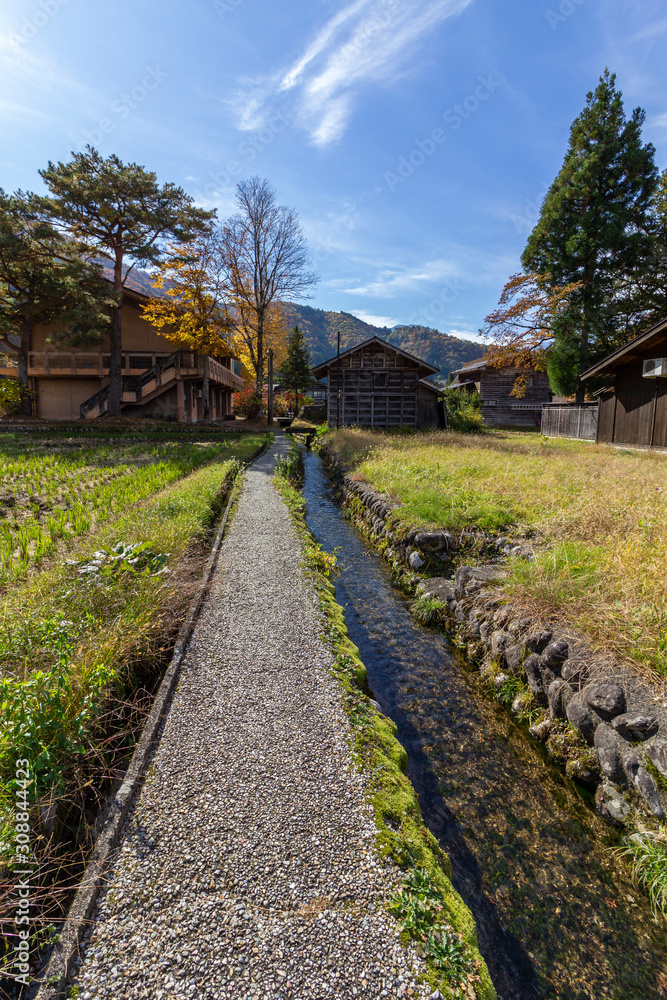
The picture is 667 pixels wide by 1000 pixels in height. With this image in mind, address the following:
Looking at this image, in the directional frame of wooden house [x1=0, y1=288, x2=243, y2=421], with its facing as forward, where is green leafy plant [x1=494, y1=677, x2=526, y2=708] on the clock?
The green leafy plant is roughly at 12 o'clock from the wooden house.

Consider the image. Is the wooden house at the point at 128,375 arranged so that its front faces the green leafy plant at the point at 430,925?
yes

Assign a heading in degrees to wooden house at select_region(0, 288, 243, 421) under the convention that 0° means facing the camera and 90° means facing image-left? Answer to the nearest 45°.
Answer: approximately 0°

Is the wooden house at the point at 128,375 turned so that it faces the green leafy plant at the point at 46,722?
yes

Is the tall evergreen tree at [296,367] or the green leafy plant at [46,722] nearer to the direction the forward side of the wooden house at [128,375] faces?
the green leafy plant

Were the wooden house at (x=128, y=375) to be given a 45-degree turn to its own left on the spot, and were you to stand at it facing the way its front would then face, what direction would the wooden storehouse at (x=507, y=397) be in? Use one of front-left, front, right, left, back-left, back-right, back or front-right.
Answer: front-left

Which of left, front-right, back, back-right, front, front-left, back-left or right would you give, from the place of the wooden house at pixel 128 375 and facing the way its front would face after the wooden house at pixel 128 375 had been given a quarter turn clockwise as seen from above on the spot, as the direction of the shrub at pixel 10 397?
front

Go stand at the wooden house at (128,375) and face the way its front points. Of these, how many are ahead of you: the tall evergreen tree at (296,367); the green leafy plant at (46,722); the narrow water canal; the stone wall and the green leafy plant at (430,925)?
4

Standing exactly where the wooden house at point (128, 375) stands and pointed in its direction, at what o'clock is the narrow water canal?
The narrow water canal is roughly at 12 o'clock from the wooden house.

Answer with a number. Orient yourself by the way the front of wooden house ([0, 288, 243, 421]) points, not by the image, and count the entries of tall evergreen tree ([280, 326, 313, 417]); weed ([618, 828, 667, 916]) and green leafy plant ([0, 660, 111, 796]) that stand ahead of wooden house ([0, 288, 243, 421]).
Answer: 2

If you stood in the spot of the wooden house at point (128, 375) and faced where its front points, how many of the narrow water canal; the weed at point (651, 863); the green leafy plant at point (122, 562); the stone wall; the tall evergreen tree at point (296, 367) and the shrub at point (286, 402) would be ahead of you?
4

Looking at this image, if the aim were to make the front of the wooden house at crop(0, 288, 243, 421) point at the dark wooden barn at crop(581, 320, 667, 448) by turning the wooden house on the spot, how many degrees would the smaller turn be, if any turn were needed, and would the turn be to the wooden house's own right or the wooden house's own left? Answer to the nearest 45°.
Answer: approximately 45° to the wooden house's own left
